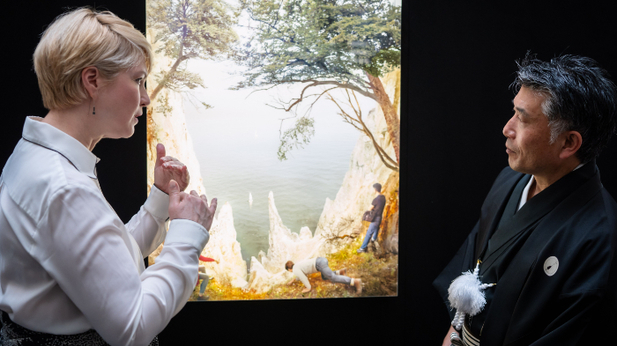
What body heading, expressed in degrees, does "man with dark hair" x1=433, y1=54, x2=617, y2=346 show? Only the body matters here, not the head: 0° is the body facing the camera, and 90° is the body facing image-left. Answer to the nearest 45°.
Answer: approximately 45°

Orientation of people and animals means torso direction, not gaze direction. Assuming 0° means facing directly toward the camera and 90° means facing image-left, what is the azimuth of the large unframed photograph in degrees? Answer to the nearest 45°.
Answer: approximately 0°

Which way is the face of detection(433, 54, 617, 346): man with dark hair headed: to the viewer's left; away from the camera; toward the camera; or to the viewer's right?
to the viewer's left

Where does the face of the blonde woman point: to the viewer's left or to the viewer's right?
to the viewer's right

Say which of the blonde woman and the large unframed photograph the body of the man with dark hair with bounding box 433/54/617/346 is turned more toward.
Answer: the blonde woman

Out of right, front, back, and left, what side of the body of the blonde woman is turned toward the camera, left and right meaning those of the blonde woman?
right

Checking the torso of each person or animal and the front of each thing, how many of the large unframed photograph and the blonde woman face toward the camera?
1

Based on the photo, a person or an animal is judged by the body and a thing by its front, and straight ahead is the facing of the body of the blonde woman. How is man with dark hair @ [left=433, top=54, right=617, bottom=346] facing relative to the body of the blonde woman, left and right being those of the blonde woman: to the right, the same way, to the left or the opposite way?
the opposite way

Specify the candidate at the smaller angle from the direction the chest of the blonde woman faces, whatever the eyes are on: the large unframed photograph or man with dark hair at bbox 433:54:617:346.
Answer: the man with dark hair

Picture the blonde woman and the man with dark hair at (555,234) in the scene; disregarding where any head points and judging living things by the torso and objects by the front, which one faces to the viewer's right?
the blonde woman

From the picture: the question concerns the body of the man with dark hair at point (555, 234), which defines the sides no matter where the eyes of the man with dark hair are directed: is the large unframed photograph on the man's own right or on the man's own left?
on the man's own right

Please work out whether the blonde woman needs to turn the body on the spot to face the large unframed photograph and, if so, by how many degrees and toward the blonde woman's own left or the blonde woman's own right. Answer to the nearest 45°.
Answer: approximately 45° to the blonde woman's own left

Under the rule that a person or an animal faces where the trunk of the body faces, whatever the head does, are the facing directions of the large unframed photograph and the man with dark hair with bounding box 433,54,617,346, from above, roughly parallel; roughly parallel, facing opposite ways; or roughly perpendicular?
roughly perpendicular

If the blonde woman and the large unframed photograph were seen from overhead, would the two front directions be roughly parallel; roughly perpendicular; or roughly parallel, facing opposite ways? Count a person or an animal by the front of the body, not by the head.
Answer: roughly perpendicular
